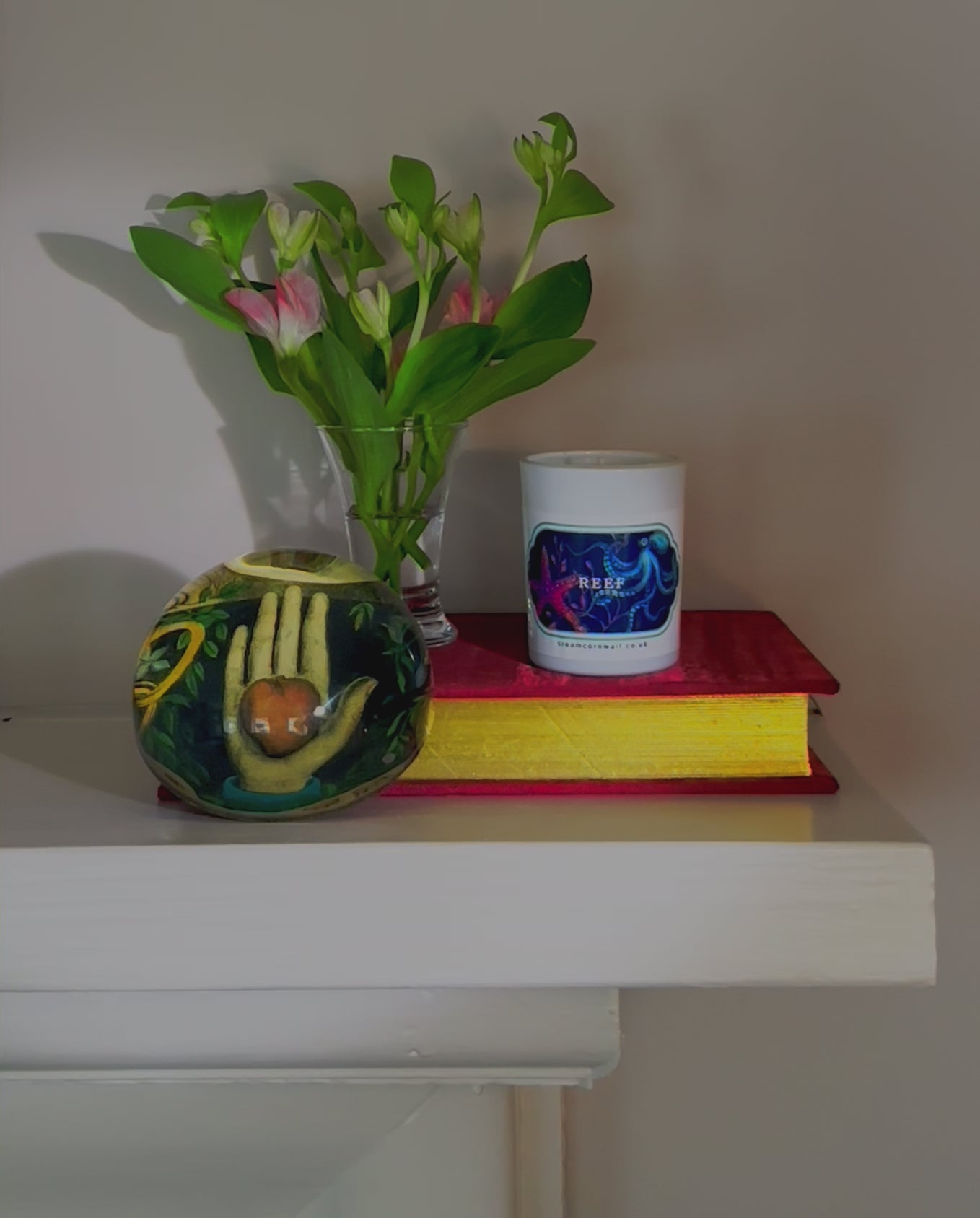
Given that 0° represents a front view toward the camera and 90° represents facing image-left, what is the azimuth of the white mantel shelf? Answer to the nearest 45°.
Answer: approximately 0°
